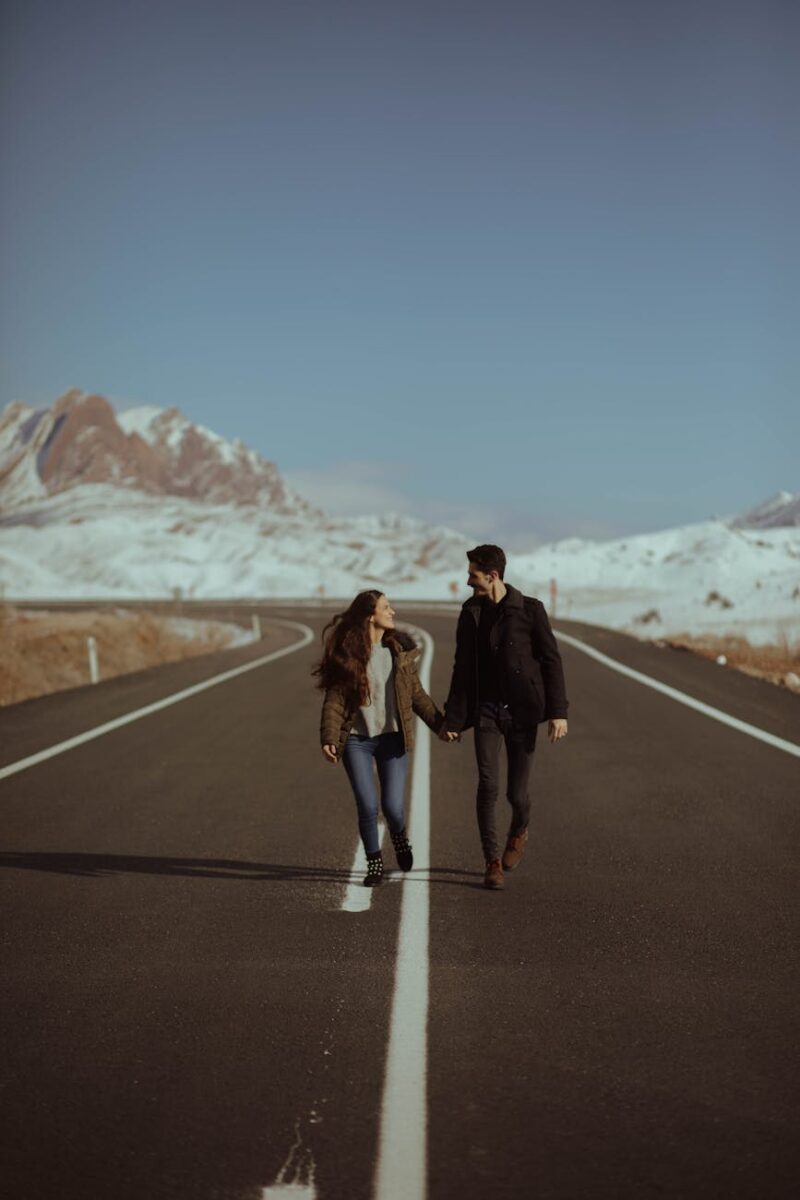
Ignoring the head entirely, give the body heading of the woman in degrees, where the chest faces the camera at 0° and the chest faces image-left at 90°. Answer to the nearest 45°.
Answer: approximately 0°

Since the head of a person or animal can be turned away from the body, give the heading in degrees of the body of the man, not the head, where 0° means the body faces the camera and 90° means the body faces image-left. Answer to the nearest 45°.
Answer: approximately 0°

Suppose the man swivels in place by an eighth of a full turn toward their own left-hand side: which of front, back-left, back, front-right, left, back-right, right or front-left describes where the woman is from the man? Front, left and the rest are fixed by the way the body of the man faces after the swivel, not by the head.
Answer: back-right
